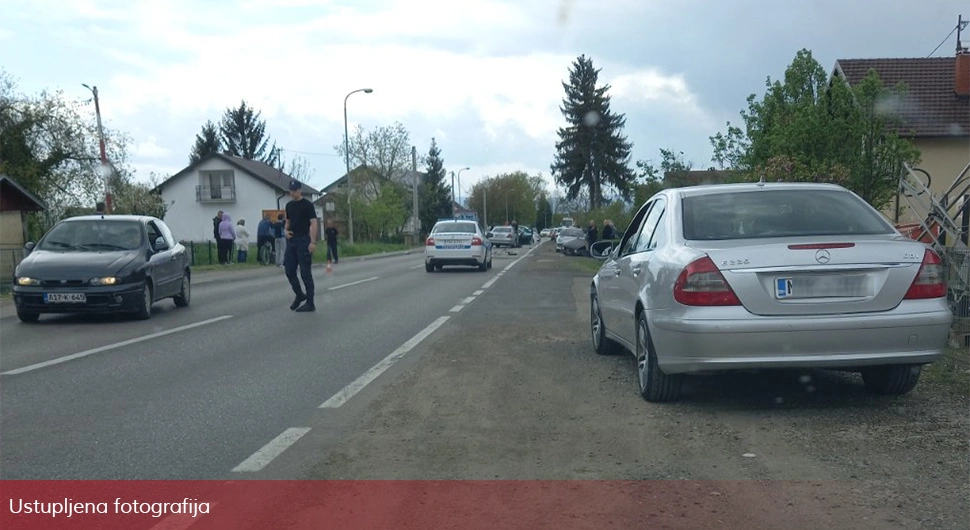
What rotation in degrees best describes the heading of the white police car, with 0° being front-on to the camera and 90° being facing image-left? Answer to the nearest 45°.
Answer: approximately 180°

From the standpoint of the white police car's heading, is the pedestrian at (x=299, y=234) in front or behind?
behind

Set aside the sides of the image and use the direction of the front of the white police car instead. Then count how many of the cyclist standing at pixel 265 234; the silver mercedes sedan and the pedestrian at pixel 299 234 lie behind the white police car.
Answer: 2

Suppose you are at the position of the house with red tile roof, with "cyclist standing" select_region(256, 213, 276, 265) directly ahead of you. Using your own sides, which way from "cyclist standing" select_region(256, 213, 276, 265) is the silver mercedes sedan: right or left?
left

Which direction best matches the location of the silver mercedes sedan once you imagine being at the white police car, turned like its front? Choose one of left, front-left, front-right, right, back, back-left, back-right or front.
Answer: back

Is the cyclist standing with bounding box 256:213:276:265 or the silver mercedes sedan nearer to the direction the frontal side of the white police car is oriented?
the cyclist standing

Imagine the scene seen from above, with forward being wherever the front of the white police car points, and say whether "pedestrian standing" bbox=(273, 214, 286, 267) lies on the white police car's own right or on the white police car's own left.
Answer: on the white police car's own left

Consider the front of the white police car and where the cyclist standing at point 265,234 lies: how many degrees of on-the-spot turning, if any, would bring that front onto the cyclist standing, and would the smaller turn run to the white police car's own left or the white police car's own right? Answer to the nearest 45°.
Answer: approximately 45° to the white police car's own left
